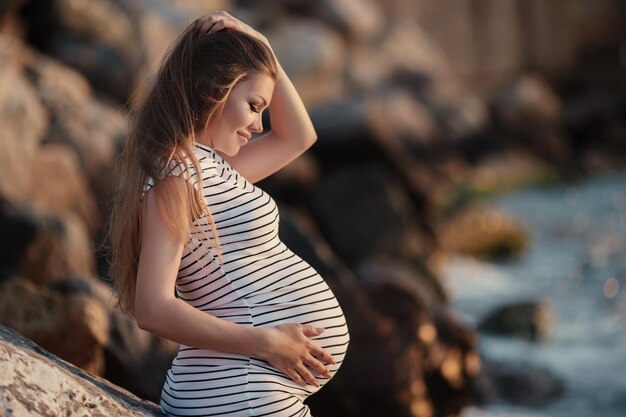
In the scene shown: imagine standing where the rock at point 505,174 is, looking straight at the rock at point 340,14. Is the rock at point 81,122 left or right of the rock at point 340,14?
left

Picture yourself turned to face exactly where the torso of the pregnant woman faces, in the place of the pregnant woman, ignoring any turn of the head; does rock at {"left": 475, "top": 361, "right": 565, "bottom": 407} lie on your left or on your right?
on your left

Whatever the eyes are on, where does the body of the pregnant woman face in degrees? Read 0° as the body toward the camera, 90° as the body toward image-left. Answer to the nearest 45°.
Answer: approximately 270°

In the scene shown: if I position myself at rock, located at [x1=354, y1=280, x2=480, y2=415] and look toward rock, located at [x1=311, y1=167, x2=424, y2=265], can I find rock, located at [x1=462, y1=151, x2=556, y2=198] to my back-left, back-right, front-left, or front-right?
front-right

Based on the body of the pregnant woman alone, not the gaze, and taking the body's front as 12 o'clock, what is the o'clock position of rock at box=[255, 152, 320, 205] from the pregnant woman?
The rock is roughly at 9 o'clock from the pregnant woman.

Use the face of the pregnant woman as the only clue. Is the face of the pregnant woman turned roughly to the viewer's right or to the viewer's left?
to the viewer's right

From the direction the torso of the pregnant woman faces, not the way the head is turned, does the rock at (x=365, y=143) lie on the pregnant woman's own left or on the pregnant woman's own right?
on the pregnant woman's own left
